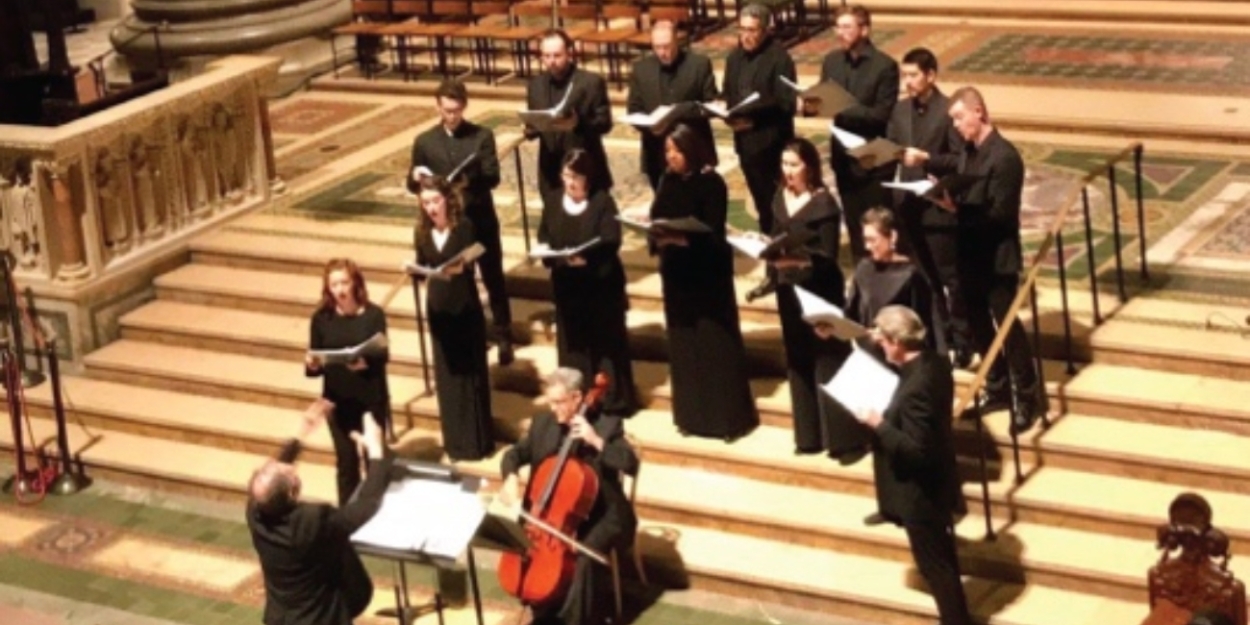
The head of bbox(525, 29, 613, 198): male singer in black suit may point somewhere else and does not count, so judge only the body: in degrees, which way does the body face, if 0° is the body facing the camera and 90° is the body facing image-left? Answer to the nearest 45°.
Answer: approximately 45°

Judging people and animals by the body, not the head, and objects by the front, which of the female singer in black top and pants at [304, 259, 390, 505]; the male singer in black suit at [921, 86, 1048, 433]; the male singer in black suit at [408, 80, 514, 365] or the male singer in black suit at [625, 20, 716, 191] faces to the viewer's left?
the male singer in black suit at [921, 86, 1048, 433]

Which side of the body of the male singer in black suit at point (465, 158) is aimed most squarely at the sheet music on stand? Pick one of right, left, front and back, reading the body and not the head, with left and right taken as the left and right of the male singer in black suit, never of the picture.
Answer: front

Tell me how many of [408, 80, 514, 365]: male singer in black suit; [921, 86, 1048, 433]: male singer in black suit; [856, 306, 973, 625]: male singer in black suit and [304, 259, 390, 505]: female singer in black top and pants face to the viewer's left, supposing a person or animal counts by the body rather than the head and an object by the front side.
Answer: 2

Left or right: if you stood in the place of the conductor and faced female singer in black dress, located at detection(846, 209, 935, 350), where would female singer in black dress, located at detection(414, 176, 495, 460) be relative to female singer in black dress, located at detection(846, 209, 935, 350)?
left

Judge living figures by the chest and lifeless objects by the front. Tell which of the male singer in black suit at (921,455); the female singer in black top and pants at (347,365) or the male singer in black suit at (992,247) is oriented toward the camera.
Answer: the female singer in black top and pants

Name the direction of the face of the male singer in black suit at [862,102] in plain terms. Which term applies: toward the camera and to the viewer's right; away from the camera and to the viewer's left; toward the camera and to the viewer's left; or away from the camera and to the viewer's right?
toward the camera and to the viewer's left

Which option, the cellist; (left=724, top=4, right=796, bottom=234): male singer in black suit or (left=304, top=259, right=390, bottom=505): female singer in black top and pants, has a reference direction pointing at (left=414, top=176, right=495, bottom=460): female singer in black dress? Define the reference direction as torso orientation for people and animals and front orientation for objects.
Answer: the male singer in black suit

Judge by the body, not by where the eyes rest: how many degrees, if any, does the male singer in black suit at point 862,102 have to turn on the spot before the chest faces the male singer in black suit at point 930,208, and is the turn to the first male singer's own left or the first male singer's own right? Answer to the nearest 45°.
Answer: approximately 45° to the first male singer's own left

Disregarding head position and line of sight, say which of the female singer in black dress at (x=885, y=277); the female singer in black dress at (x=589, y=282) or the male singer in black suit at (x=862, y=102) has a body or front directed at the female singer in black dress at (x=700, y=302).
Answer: the male singer in black suit

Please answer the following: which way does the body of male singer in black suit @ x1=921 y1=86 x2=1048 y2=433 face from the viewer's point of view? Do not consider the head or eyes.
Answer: to the viewer's left

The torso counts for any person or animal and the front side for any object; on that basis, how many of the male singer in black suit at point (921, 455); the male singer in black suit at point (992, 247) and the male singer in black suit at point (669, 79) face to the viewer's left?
2

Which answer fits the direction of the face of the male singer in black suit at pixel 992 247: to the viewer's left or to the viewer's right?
to the viewer's left

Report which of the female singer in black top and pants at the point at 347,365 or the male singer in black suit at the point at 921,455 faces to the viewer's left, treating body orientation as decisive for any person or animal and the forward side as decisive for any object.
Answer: the male singer in black suit

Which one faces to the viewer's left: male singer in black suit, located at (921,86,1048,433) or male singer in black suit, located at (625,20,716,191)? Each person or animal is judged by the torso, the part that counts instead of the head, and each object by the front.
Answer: male singer in black suit, located at (921,86,1048,433)

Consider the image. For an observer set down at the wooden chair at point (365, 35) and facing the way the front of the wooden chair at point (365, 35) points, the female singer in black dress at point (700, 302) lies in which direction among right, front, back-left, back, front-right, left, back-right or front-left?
front-left

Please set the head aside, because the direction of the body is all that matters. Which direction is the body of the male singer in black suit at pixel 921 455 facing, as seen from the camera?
to the viewer's left
